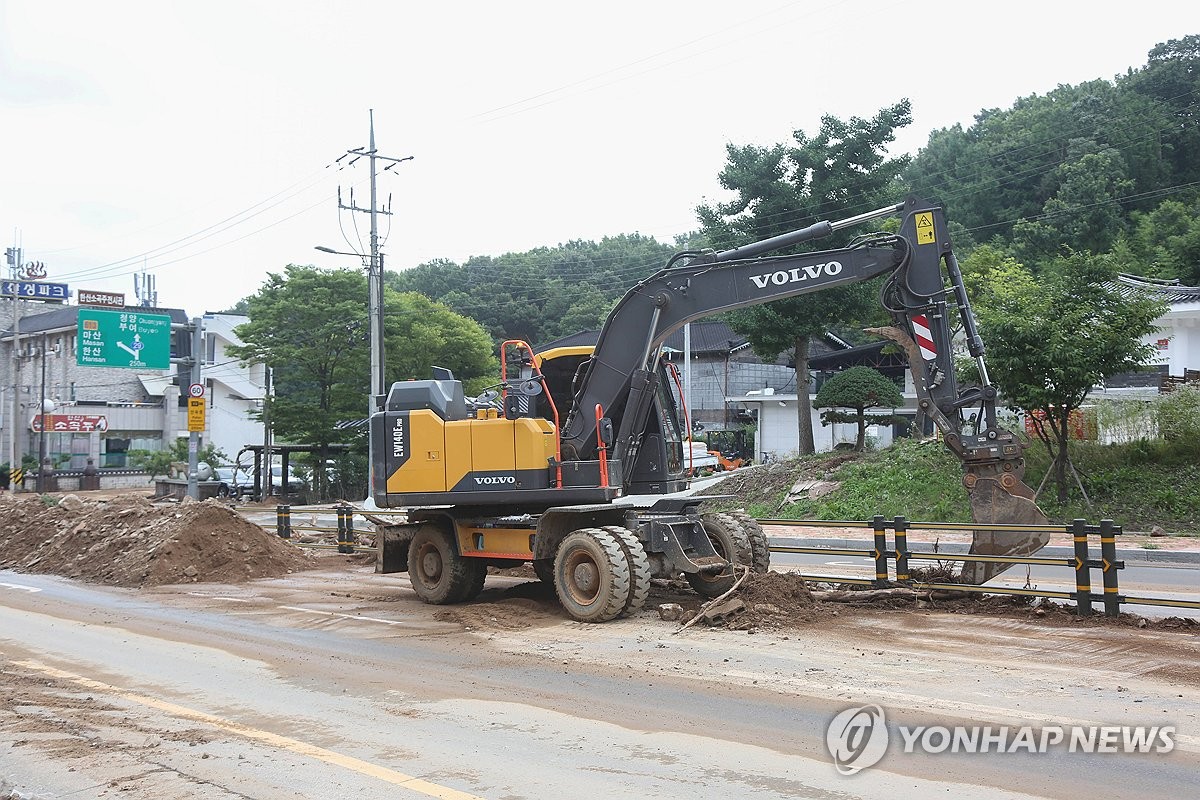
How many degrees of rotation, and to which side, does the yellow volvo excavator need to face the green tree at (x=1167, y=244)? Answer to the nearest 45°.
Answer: approximately 45° to its left

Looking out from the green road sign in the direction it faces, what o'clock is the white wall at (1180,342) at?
The white wall is roughly at 10 o'clock from the green road sign.

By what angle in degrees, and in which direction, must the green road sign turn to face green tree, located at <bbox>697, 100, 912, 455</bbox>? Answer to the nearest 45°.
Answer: approximately 45° to its left

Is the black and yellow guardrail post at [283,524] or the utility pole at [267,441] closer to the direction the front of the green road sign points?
the black and yellow guardrail post

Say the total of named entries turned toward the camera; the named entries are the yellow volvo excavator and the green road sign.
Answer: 1

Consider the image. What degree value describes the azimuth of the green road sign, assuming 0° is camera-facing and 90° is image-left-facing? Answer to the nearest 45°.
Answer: approximately 0°

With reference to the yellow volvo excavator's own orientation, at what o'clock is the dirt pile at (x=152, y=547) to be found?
The dirt pile is roughly at 7 o'clock from the yellow volvo excavator.

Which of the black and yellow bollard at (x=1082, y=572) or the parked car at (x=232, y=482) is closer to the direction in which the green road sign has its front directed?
the black and yellow bollard

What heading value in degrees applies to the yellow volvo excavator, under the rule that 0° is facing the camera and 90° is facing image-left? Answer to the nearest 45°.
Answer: approximately 270°

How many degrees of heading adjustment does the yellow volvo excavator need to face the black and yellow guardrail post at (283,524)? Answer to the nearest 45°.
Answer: approximately 135° to its left

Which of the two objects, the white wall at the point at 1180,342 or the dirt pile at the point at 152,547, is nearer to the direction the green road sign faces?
the dirt pile

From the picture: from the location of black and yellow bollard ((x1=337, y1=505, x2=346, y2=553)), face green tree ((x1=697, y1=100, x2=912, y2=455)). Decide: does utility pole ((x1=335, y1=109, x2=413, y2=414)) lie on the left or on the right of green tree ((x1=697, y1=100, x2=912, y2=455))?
left

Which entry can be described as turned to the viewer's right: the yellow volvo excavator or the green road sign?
the yellow volvo excavator
